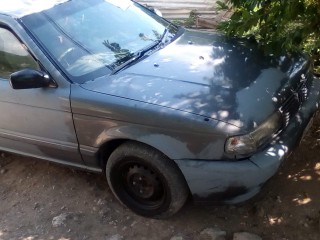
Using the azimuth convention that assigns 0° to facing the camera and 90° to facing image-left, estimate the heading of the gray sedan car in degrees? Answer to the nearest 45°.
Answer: approximately 315°
